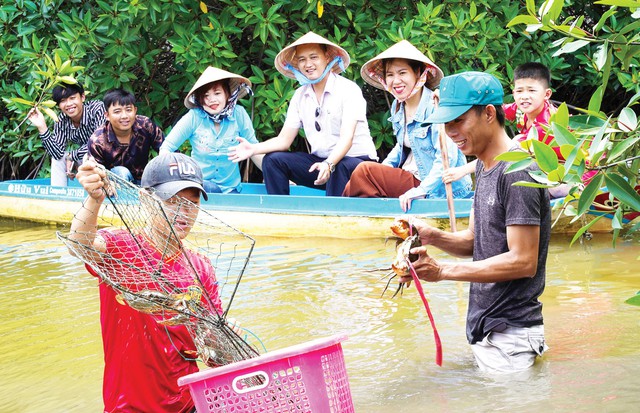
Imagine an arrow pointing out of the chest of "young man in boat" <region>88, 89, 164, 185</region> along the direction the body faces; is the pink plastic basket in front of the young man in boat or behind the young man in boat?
in front

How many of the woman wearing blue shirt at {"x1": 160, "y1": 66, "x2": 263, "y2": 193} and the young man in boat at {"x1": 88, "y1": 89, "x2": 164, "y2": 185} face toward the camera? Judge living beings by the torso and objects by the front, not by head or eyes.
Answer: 2

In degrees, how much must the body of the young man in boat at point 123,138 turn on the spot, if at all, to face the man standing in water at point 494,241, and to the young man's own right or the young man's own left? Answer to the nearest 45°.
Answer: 0° — they already face them

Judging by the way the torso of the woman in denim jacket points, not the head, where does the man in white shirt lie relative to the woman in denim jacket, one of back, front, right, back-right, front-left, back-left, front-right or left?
right

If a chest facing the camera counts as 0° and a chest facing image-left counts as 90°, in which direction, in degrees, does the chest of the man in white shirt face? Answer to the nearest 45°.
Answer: approximately 45°

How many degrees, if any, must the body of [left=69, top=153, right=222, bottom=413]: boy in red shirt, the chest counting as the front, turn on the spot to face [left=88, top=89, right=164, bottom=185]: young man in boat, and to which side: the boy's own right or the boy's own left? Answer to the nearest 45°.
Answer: approximately 135° to the boy's own left

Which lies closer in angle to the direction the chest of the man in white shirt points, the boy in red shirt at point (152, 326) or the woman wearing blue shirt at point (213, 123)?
the boy in red shirt

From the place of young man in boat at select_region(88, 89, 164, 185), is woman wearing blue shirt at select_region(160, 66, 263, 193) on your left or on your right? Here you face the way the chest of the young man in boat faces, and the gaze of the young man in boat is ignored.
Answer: on your left

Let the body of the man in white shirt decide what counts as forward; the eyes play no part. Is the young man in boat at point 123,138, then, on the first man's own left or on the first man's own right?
on the first man's own right

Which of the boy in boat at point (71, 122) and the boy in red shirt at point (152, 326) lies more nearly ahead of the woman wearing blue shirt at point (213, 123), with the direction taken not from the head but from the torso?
the boy in red shirt

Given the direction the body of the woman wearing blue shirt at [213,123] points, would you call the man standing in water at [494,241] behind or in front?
in front

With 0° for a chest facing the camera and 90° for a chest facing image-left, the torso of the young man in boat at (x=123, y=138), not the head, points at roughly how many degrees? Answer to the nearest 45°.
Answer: approximately 0°

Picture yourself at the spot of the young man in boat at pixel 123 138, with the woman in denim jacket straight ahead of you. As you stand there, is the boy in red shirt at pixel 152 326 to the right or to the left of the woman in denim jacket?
right

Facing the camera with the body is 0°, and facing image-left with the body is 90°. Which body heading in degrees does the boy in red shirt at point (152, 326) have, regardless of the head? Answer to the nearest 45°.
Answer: approximately 315°
